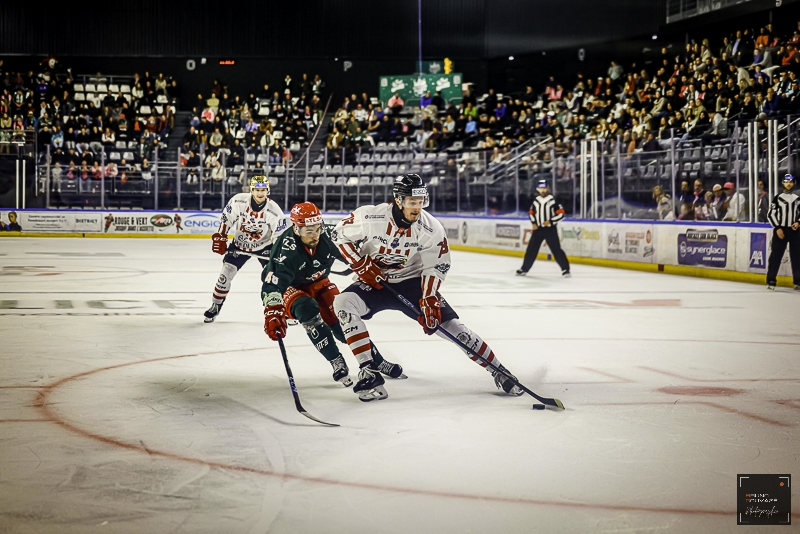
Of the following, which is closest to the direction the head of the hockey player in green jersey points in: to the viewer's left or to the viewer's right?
to the viewer's right

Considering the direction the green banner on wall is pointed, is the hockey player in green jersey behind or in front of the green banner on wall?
in front

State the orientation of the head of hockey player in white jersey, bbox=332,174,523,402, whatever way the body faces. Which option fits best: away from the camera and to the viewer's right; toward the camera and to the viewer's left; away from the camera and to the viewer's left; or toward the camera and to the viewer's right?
toward the camera and to the viewer's right

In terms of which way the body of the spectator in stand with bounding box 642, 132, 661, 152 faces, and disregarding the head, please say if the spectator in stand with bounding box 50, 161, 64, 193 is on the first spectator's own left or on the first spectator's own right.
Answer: on the first spectator's own right

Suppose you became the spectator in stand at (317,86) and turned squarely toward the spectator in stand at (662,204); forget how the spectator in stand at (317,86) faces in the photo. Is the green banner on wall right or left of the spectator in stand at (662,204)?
left

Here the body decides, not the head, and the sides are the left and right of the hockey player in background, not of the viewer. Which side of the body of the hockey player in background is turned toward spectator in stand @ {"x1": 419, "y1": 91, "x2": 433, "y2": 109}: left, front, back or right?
back

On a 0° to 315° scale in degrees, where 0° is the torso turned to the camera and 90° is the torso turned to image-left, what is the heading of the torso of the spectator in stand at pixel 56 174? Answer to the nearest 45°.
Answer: approximately 0°
